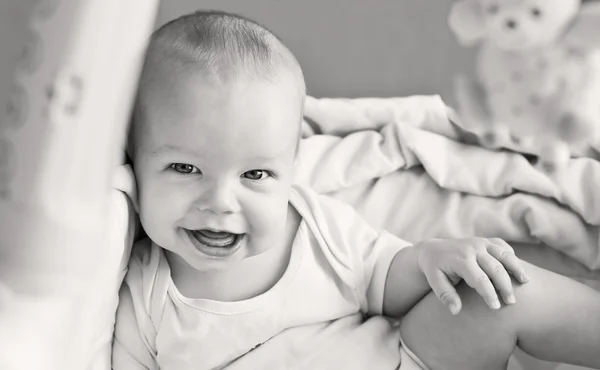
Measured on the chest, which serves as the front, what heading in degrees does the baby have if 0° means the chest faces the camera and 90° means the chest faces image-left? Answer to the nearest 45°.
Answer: approximately 0°
